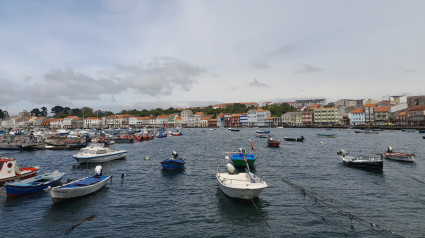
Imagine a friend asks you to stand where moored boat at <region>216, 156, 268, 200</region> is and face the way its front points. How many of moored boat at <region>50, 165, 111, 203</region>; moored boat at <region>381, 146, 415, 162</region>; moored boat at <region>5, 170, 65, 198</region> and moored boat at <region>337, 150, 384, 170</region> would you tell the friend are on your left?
2

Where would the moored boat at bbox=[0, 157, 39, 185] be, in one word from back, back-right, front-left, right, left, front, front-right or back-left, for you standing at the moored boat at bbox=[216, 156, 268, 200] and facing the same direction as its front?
back-right

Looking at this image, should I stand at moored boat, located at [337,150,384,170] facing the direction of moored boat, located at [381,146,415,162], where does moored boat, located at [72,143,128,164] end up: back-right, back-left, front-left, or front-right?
back-left

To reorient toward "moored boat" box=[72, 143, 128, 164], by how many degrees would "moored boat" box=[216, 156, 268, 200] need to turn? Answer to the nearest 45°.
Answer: approximately 180°

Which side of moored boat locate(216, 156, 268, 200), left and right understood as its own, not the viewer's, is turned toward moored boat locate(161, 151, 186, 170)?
back

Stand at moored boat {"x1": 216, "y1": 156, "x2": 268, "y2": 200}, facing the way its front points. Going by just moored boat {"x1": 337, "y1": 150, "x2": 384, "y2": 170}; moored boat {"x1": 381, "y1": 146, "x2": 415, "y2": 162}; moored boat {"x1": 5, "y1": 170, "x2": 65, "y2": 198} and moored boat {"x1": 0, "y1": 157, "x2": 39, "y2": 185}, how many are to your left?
2

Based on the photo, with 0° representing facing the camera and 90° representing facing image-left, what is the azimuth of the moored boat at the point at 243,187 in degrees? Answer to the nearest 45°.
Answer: approximately 315°

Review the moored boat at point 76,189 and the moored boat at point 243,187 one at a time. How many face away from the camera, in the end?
0

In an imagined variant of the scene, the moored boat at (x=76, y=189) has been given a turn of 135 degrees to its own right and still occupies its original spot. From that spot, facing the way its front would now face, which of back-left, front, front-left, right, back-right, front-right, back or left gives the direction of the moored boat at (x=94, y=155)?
front

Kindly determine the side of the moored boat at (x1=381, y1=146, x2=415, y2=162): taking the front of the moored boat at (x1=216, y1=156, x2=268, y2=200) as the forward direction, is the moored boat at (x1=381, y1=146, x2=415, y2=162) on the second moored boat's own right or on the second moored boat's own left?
on the second moored boat's own left
